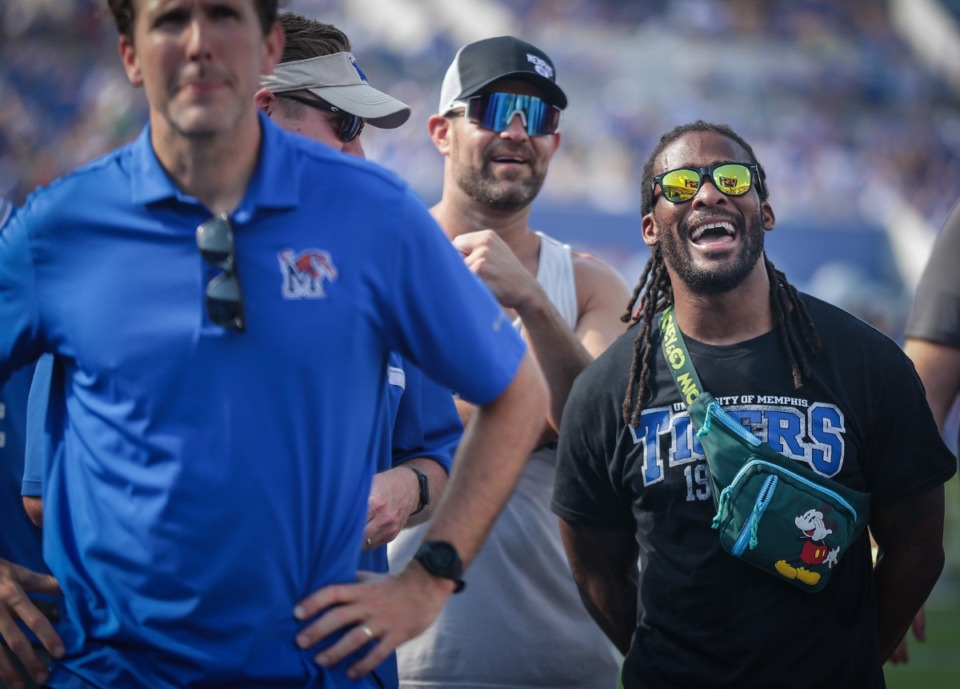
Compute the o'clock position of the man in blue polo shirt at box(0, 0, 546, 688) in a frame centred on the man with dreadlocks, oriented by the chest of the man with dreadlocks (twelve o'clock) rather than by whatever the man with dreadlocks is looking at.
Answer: The man in blue polo shirt is roughly at 1 o'clock from the man with dreadlocks.

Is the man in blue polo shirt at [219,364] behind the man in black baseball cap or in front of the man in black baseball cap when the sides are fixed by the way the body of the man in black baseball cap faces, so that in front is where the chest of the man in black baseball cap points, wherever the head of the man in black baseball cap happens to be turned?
in front

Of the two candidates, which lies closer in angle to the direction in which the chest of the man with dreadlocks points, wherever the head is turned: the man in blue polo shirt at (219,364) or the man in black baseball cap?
the man in blue polo shirt

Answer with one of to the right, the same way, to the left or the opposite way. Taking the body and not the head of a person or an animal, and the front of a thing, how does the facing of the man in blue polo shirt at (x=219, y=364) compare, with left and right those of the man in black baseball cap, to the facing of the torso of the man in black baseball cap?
the same way

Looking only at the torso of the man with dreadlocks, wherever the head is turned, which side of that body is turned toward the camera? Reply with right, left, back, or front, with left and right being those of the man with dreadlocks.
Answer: front

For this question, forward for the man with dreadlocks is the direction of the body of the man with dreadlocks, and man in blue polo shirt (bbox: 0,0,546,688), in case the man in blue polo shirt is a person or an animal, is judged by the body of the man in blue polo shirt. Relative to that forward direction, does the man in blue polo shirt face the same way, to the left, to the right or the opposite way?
the same way

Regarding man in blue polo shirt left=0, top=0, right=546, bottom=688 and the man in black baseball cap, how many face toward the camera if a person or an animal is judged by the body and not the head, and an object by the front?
2

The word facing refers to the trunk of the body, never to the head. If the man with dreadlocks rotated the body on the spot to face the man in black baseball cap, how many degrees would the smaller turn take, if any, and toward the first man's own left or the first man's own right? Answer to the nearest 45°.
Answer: approximately 135° to the first man's own right

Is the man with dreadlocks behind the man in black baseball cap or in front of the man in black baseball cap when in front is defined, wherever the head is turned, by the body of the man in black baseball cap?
in front

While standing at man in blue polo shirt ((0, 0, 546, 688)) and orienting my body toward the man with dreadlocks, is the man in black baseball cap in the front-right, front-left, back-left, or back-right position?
front-left

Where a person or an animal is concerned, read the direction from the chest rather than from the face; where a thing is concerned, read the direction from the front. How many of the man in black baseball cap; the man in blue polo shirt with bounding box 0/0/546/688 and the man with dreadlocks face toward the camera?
3

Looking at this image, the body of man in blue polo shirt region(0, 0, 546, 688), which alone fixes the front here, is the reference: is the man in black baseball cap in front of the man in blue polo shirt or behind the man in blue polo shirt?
behind

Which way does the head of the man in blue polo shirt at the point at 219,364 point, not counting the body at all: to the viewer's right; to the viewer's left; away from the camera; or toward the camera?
toward the camera

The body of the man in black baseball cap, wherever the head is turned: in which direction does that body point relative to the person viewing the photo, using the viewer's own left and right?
facing the viewer

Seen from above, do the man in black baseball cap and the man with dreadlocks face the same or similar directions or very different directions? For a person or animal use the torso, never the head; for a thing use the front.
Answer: same or similar directions

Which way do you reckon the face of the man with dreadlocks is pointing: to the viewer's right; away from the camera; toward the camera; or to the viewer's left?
toward the camera
